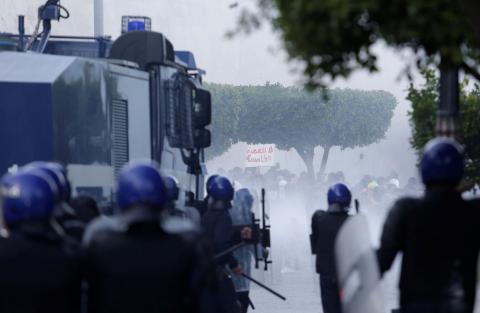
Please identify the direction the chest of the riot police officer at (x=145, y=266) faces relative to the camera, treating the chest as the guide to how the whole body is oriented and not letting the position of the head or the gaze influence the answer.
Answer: away from the camera

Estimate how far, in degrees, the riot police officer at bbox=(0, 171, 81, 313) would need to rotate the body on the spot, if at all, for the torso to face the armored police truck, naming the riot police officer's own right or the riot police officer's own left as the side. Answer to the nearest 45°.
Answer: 0° — they already face it

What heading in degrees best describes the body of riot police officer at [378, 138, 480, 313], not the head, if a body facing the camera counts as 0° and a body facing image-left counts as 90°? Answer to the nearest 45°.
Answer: approximately 180°

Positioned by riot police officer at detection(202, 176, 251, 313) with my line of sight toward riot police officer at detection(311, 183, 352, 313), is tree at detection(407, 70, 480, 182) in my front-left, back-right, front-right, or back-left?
front-left

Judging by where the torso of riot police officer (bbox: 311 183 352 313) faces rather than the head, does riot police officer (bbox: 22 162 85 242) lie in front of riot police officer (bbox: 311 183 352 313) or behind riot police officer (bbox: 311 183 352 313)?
behind

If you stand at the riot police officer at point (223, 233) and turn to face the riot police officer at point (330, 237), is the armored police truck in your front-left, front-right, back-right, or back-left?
back-right

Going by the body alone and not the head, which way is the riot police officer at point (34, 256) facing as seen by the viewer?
away from the camera

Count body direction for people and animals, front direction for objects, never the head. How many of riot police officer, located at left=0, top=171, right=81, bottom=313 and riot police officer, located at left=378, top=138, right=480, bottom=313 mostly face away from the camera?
2

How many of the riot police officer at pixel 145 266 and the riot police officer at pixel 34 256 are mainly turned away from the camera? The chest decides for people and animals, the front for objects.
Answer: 2

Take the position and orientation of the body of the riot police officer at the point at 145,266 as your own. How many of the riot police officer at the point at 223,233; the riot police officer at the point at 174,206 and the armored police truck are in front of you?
3

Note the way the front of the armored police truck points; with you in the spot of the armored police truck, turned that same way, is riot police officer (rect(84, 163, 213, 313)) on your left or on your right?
on your right

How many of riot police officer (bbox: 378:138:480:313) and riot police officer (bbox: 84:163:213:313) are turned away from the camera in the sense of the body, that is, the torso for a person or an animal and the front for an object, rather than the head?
2

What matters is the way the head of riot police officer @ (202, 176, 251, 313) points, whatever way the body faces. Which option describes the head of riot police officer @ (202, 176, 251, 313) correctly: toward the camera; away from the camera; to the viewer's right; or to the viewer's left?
away from the camera

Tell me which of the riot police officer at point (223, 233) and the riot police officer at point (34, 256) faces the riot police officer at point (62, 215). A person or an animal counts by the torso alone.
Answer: the riot police officer at point (34, 256)
